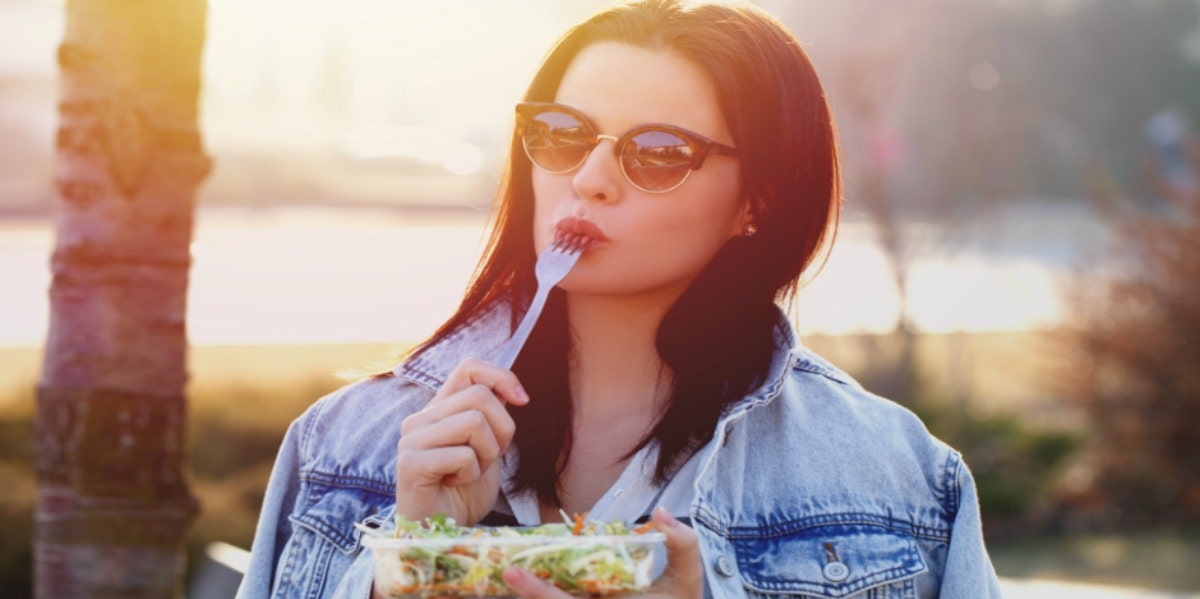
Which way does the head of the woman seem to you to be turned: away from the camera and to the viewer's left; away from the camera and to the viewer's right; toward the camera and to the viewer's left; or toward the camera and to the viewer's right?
toward the camera and to the viewer's left

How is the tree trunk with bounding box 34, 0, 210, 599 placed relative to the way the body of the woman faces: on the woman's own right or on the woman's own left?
on the woman's own right

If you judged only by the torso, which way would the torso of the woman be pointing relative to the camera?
toward the camera
